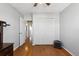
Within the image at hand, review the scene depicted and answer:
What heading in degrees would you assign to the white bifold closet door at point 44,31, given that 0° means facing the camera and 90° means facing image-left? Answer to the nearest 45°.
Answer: approximately 0°
